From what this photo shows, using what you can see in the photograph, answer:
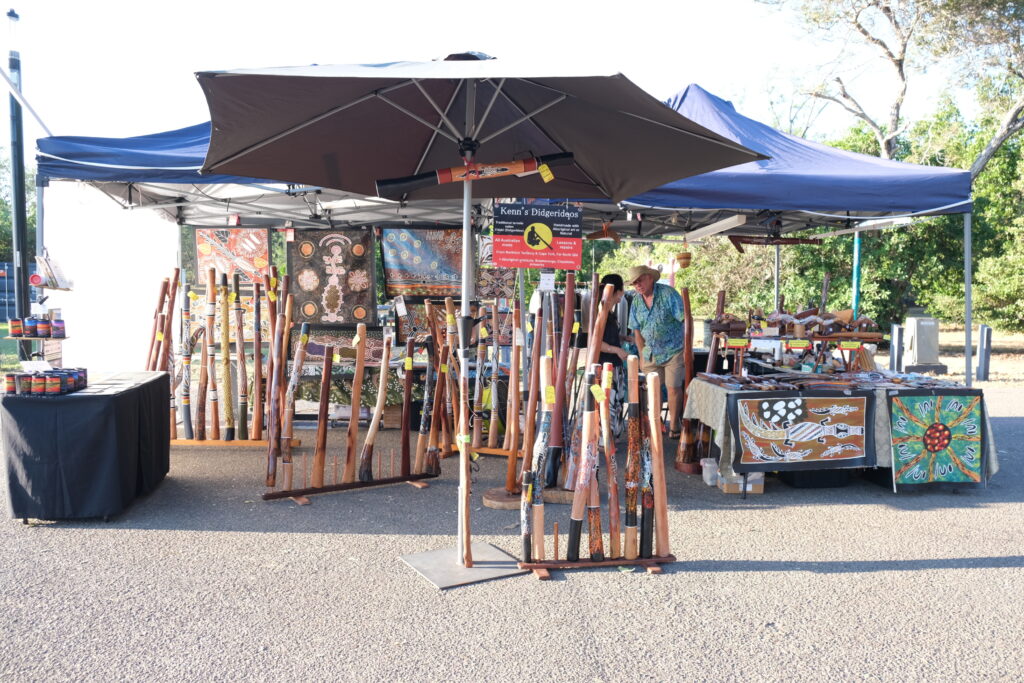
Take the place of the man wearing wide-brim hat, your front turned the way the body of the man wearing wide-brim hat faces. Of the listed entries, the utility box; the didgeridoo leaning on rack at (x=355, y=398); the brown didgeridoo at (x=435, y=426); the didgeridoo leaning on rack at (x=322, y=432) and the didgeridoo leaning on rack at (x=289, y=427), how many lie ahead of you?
4

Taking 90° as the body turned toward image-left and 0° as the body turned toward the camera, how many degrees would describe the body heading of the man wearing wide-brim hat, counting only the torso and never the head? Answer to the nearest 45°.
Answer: approximately 45°

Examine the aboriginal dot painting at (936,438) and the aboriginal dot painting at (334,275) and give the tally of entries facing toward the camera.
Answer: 2

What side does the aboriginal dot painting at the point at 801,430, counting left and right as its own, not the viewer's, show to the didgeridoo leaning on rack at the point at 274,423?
right

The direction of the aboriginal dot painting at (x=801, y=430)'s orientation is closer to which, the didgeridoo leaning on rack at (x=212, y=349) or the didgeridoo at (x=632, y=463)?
the didgeridoo

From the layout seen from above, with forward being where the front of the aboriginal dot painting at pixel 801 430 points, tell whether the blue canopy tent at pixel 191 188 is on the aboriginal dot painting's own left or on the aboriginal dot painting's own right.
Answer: on the aboriginal dot painting's own right

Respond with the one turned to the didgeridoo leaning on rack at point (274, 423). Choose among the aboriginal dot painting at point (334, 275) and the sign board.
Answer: the aboriginal dot painting

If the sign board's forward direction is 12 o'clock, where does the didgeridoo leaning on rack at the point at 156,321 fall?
The didgeridoo leaning on rack is roughly at 4 o'clock from the sign board.

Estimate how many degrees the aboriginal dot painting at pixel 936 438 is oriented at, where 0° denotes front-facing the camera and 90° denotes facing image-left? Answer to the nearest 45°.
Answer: approximately 0°

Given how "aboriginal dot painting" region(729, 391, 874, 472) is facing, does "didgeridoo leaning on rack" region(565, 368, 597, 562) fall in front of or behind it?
in front

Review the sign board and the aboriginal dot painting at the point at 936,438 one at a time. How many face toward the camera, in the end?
2

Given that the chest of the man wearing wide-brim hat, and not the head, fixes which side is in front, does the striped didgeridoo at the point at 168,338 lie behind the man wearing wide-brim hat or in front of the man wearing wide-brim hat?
in front
